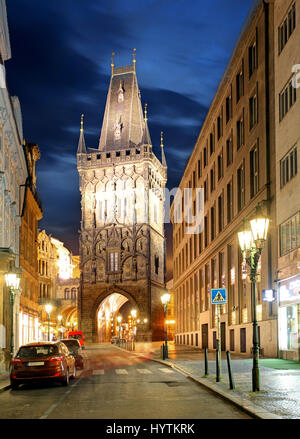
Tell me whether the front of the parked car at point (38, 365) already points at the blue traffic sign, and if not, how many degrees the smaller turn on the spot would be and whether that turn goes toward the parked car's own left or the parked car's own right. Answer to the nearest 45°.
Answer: approximately 90° to the parked car's own right

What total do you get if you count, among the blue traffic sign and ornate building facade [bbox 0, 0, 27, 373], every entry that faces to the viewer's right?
1

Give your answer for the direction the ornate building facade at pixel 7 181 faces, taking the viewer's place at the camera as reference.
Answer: facing to the right of the viewer

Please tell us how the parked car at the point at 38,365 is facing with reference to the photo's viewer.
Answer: facing away from the viewer

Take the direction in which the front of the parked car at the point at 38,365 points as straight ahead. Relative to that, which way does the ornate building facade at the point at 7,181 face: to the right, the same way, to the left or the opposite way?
to the right

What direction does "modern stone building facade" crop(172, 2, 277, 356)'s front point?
to the viewer's left
